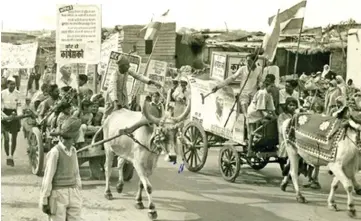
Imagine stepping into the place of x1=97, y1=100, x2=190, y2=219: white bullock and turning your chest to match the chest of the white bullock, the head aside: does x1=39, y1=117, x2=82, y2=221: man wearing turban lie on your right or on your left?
on your right

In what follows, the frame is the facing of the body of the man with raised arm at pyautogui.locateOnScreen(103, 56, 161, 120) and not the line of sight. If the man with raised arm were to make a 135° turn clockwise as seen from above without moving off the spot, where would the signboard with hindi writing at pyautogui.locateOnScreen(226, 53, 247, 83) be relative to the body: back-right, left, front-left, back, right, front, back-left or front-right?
back

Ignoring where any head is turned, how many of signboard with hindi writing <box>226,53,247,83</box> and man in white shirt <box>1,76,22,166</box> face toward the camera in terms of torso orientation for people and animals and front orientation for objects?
2

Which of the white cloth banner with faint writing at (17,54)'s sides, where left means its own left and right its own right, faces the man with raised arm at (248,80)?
left

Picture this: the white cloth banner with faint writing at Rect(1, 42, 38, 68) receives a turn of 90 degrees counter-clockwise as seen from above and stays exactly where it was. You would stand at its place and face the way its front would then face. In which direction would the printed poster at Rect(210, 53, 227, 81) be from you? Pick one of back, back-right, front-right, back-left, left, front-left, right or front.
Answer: front

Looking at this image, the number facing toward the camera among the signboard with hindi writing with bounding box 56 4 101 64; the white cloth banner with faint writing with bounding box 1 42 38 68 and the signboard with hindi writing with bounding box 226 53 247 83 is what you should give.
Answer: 3

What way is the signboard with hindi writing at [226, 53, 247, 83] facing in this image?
toward the camera

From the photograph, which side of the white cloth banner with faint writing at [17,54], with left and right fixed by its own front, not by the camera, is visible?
front

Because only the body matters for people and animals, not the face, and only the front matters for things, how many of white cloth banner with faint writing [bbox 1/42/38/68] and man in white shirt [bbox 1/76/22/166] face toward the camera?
2
